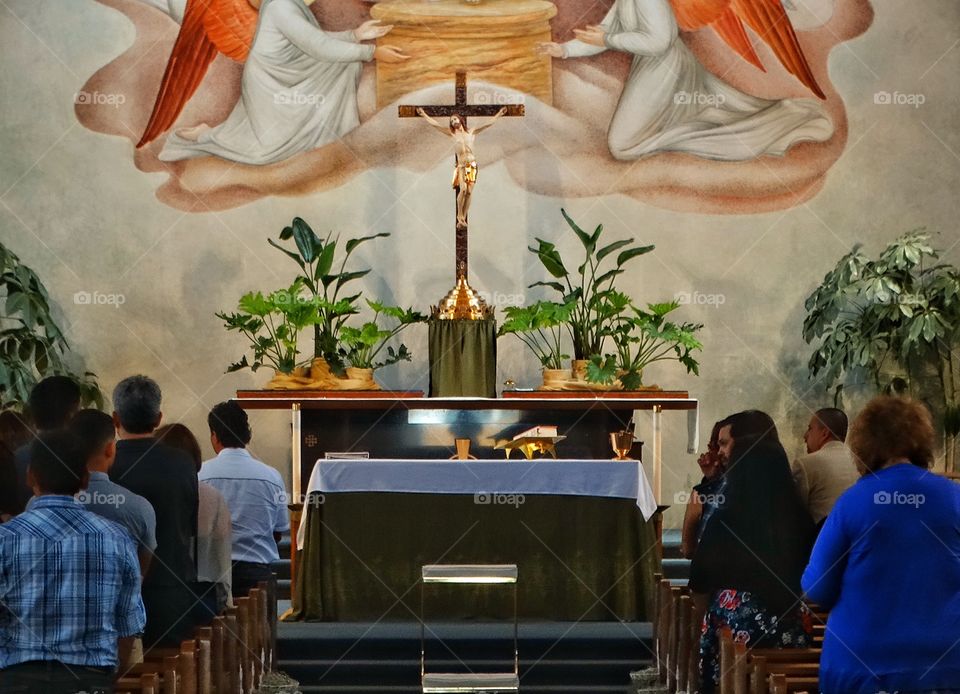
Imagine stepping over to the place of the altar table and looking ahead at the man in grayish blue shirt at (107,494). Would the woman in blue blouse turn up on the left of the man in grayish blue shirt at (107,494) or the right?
left

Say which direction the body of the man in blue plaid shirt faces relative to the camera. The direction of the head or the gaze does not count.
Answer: away from the camera

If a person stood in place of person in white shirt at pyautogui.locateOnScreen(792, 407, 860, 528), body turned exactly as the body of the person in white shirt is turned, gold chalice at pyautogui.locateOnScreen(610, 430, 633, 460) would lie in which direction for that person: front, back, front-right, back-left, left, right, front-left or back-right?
front

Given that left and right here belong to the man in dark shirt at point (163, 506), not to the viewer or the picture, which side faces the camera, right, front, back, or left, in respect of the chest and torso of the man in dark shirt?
back

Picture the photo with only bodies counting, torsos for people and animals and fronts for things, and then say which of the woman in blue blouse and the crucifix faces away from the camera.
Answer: the woman in blue blouse

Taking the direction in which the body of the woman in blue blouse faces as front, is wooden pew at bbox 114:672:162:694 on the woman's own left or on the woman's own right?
on the woman's own left

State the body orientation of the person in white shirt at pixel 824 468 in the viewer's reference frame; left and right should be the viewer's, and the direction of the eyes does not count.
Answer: facing away from the viewer and to the left of the viewer

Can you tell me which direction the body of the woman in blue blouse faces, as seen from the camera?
away from the camera

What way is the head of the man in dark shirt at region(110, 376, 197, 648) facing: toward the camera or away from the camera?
away from the camera

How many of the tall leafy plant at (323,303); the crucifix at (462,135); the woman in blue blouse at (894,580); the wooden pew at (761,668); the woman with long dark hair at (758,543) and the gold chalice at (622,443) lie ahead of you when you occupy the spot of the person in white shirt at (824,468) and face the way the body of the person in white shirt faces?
3

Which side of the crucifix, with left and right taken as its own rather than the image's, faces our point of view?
front

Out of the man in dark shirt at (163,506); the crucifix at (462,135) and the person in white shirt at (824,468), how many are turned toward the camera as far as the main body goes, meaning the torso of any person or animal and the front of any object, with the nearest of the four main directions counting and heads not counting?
1

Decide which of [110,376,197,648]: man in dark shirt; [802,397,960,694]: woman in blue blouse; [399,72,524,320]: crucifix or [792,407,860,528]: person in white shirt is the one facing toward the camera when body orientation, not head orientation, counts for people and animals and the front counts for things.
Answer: the crucifix
